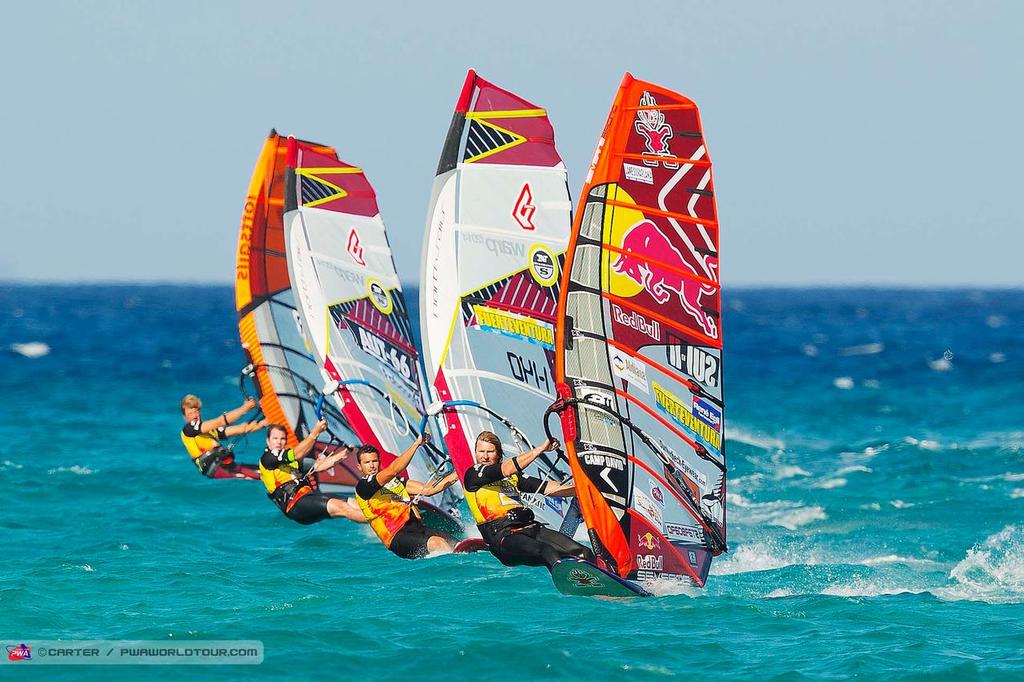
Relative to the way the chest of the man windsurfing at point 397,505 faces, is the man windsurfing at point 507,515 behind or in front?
in front

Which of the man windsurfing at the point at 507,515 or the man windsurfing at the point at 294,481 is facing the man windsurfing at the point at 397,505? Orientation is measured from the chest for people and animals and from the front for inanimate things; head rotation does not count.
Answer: the man windsurfing at the point at 294,481

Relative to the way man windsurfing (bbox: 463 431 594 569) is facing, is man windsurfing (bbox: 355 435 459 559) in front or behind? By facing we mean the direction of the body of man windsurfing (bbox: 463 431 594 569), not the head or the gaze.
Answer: behind

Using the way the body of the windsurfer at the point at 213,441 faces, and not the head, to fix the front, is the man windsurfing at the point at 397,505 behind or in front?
in front

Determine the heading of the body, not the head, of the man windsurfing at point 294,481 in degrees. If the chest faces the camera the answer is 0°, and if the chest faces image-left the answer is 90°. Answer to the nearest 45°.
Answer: approximately 315°

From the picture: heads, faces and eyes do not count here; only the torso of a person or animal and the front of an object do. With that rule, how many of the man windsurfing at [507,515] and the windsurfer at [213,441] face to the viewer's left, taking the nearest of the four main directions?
0

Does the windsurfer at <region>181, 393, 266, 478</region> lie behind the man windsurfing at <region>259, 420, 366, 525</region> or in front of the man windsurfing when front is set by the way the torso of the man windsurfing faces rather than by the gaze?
behind

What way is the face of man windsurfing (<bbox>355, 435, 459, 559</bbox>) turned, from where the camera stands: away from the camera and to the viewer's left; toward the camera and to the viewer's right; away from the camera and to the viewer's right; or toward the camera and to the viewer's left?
toward the camera and to the viewer's right

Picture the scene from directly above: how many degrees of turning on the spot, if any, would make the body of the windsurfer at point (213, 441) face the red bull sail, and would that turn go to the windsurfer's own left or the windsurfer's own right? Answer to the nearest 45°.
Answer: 0° — they already face it

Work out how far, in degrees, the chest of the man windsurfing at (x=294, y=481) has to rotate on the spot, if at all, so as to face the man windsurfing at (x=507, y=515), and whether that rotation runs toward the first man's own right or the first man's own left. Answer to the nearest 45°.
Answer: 0° — they already face them
